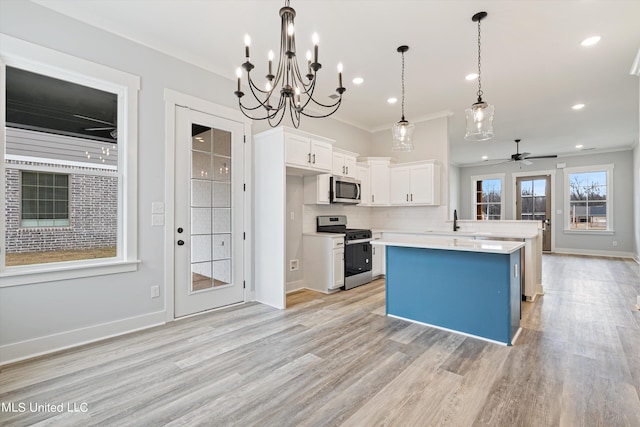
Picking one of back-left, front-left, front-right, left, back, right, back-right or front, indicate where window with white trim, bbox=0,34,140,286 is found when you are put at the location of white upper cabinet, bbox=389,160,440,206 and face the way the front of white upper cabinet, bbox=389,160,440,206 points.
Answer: front

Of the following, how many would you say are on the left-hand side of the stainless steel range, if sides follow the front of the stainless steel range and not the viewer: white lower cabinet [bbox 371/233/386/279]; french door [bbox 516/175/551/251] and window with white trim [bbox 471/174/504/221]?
3

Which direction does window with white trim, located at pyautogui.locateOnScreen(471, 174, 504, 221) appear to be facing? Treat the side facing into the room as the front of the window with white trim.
toward the camera

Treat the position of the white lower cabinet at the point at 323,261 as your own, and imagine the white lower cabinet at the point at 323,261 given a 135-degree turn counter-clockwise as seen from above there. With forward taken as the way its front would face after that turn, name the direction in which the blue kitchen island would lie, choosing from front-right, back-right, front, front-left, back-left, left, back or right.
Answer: back-right

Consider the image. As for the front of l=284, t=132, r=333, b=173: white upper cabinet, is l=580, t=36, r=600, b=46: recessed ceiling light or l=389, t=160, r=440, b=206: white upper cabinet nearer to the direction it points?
the recessed ceiling light

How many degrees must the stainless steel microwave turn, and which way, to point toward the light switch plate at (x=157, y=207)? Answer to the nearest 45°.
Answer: approximately 90° to its right

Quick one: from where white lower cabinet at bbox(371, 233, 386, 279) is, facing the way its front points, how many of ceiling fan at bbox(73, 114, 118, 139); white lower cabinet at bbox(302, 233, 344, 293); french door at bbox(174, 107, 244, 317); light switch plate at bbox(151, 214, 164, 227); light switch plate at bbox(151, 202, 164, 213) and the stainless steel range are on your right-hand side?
6

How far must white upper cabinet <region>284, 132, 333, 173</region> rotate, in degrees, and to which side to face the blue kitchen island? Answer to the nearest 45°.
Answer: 0° — it already faces it

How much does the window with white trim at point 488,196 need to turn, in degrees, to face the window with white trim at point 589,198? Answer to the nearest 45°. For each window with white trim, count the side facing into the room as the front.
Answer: approximately 90° to its left
